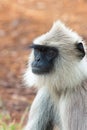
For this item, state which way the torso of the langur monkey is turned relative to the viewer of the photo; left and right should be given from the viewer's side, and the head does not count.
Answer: facing the viewer and to the left of the viewer
